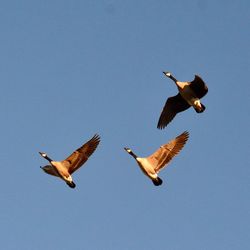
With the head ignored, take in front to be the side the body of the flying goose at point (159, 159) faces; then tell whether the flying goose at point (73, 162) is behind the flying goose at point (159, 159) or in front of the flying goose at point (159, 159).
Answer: in front

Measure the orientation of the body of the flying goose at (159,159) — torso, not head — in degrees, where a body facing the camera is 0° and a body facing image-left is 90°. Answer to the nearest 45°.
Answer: approximately 90°
